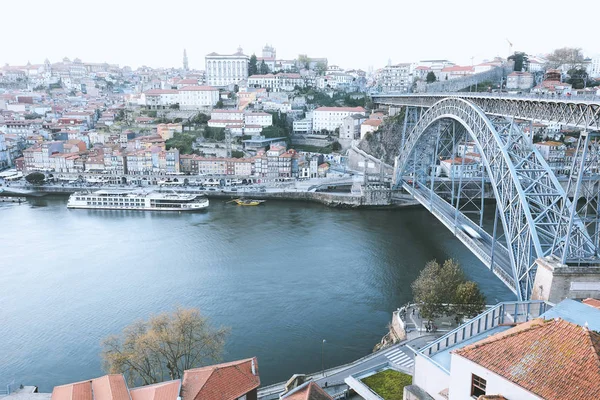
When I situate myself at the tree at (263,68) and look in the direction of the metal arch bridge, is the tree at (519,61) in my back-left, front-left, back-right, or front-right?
front-left

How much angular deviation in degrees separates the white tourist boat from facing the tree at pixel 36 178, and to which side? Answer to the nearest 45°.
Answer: approximately 135° to its left

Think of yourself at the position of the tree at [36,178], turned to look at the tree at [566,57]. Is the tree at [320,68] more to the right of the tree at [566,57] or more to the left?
left

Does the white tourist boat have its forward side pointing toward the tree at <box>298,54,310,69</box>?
no

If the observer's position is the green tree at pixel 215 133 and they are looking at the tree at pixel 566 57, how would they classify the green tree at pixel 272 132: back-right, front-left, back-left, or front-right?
front-right
